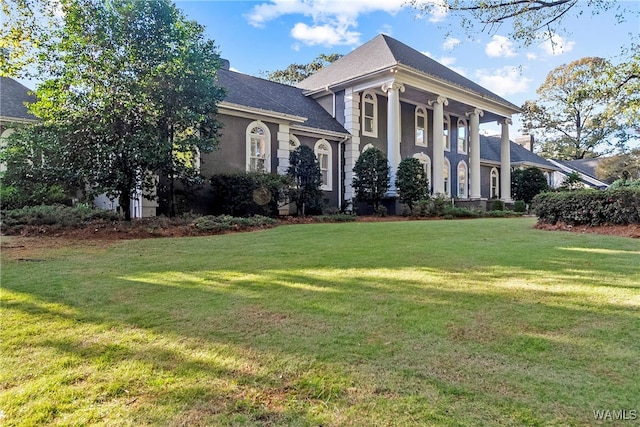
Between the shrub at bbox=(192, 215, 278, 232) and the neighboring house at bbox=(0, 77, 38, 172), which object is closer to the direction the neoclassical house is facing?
the shrub

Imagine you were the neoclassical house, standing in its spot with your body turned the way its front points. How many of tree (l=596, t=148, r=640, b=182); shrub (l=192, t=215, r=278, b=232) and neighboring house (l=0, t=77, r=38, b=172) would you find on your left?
1

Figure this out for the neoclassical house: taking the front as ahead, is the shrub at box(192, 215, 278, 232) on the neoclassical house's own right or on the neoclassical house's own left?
on the neoclassical house's own right

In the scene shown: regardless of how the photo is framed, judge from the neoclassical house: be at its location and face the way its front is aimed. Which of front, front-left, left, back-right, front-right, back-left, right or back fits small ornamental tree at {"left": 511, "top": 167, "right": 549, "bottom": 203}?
left

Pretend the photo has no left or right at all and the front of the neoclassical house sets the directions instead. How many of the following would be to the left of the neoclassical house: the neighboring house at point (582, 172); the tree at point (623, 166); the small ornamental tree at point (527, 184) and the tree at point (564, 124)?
4

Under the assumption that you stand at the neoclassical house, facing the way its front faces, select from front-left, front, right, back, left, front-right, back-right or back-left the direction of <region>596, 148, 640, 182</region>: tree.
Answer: left

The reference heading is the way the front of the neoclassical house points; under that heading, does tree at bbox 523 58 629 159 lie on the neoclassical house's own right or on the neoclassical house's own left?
on the neoclassical house's own left

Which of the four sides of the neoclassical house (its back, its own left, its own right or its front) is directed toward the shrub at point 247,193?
right
